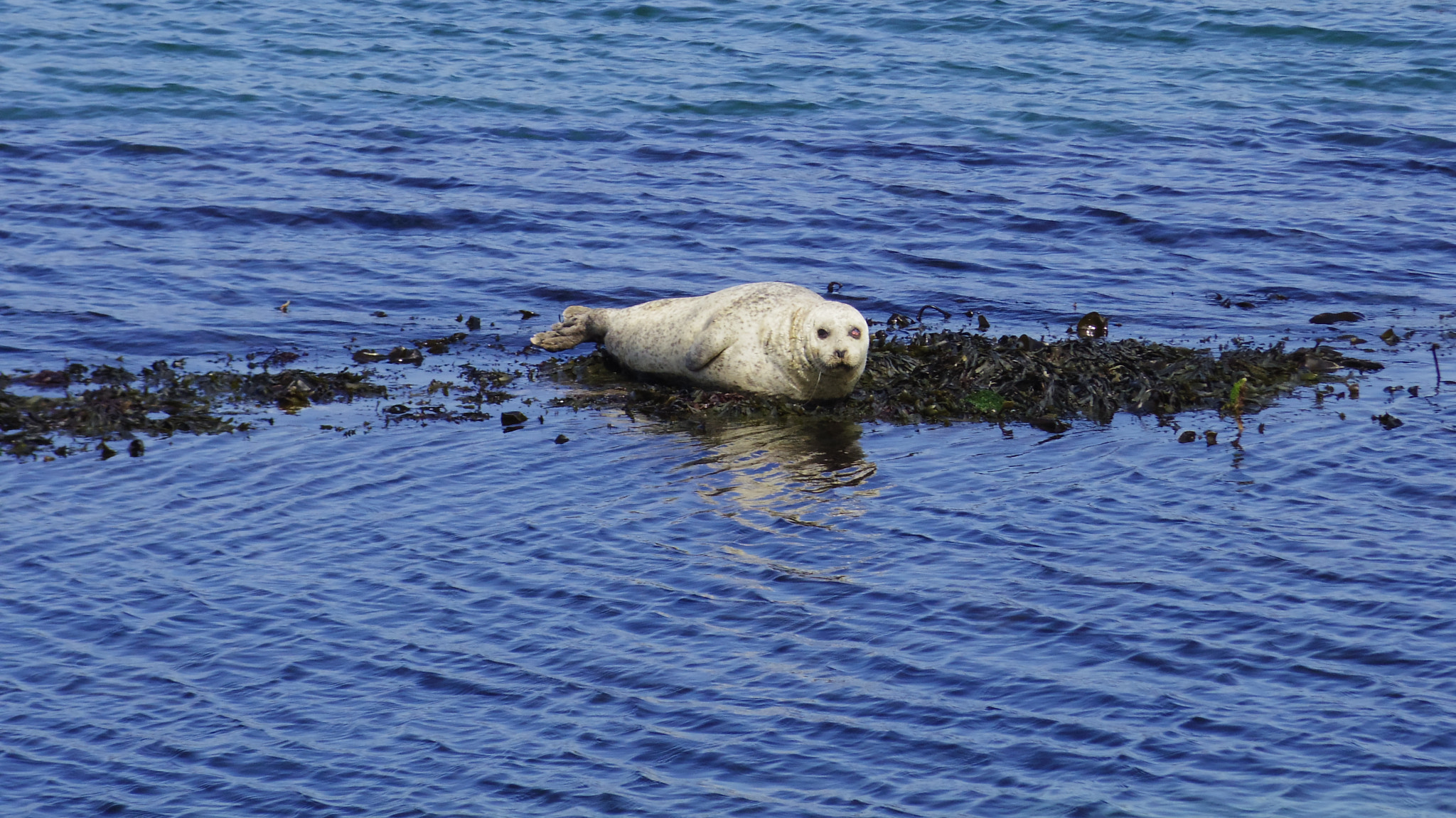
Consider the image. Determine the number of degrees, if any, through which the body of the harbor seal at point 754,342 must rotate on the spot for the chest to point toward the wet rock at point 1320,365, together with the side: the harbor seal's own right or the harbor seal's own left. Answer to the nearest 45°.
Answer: approximately 45° to the harbor seal's own left

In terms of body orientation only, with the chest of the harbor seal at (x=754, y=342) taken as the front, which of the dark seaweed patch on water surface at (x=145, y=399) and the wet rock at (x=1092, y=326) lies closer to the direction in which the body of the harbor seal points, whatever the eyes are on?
the wet rock

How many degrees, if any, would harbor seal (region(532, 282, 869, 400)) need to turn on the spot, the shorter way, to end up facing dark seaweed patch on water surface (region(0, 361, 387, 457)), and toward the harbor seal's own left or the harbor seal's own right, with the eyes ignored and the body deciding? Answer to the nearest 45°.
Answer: approximately 135° to the harbor seal's own right

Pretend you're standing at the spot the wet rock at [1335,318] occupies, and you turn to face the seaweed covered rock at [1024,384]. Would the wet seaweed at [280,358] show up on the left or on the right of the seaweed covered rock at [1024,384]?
right

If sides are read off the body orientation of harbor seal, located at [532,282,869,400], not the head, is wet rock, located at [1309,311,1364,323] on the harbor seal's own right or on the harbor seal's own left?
on the harbor seal's own left

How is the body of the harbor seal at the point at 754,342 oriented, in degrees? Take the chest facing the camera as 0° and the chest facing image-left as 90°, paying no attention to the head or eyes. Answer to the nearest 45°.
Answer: approximately 315°

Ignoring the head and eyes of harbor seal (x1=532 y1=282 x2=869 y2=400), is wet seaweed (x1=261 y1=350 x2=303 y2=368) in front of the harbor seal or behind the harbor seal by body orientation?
behind

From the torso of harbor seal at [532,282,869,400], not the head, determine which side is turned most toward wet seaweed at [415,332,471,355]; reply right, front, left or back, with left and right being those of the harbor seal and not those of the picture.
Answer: back
